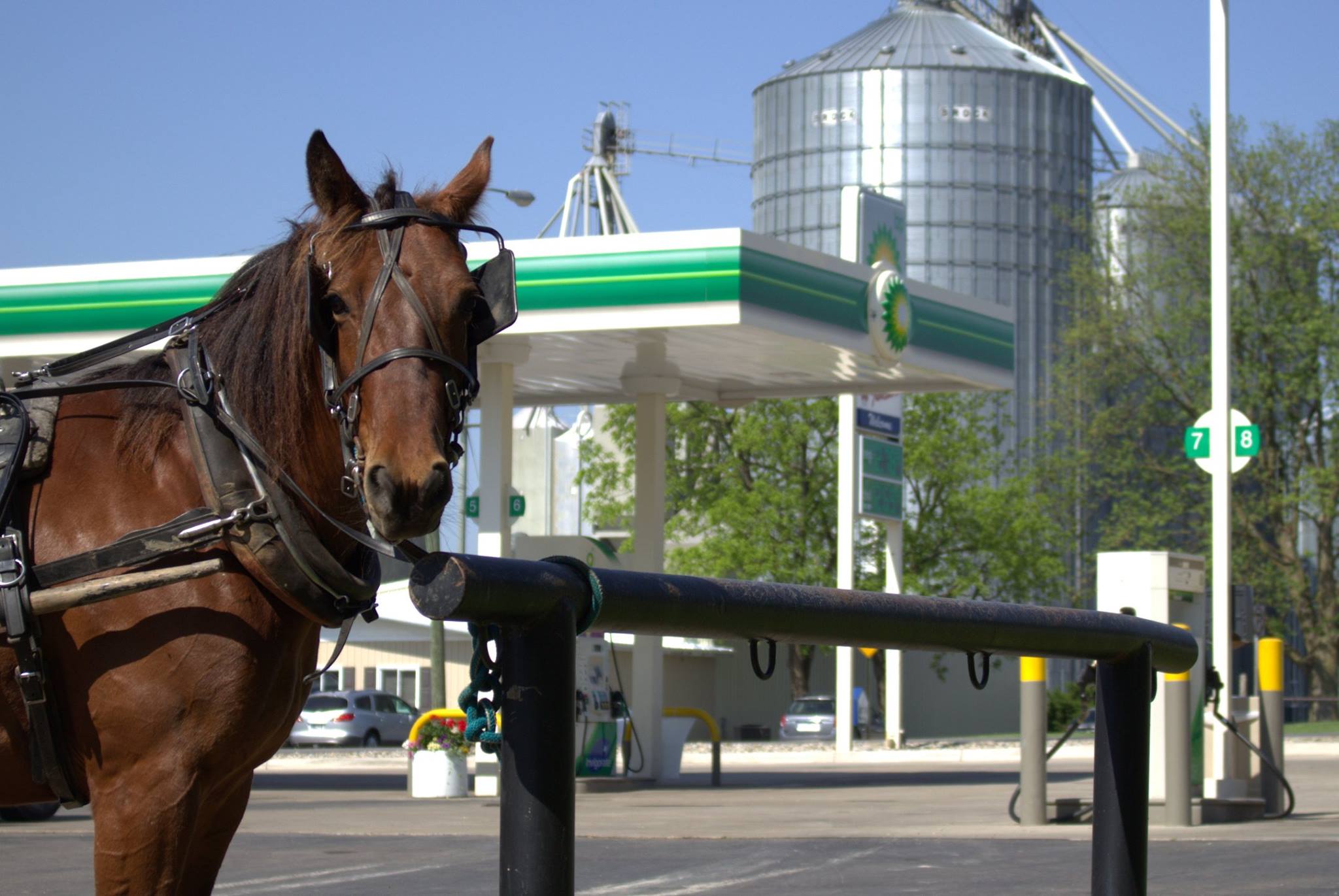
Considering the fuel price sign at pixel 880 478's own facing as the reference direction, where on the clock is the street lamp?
The street lamp is roughly at 4 o'clock from the fuel price sign.

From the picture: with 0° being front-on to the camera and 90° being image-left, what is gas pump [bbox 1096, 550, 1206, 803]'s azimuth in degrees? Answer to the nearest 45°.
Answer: approximately 315°

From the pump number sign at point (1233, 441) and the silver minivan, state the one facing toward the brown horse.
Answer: the pump number sign

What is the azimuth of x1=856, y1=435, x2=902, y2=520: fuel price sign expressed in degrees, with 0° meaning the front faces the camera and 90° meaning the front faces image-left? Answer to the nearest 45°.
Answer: approximately 315°

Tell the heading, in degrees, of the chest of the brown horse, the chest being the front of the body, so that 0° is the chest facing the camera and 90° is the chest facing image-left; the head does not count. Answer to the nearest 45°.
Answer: approximately 315°

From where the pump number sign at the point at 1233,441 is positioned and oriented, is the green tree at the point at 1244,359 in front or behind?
behind

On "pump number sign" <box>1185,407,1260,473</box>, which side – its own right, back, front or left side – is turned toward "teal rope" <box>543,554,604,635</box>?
front

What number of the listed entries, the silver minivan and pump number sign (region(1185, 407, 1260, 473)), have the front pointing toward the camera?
1

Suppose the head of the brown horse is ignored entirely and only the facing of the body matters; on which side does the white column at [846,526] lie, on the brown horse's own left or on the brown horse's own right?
on the brown horse's own left

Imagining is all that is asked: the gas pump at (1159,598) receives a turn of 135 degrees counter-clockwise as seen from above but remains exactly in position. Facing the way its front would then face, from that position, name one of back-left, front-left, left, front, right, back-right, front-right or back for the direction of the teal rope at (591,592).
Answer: back
